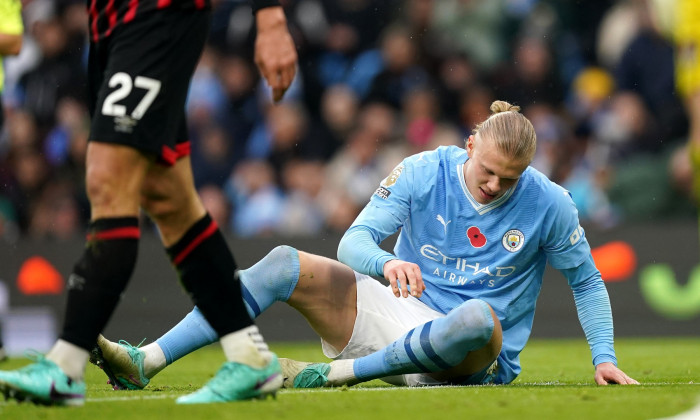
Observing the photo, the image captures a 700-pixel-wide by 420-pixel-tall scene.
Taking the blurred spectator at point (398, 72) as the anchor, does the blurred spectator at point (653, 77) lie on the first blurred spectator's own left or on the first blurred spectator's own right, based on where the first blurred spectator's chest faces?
on the first blurred spectator's own left

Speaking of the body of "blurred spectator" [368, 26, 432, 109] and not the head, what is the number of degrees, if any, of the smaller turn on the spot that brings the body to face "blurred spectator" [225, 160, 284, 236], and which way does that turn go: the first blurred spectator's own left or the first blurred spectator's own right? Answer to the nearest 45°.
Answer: approximately 45° to the first blurred spectator's own right

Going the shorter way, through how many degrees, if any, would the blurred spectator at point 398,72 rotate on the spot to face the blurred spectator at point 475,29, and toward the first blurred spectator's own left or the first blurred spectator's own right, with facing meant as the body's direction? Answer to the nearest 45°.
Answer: approximately 135° to the first blurred spectator's own left

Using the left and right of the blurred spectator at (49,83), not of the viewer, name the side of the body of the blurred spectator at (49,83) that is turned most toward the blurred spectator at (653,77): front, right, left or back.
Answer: left

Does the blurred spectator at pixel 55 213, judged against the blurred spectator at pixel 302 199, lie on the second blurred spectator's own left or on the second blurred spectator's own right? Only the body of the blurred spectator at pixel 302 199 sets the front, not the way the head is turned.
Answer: on the second blurred spectator's own right

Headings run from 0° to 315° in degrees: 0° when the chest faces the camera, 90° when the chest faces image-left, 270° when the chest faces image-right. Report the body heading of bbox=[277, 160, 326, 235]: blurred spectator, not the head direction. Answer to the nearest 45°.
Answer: approximately 0°

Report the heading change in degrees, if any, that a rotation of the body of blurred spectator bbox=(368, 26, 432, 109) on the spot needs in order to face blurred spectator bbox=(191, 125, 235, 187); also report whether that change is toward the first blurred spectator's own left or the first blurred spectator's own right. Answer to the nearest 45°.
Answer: approximately 45° to the first blurred spectator's own right

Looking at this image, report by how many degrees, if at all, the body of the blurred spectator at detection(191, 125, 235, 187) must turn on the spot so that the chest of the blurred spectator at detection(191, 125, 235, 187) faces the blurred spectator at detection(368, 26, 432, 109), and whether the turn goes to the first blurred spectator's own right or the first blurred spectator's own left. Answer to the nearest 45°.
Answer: approximately 90° to the first blurred spectator's own left

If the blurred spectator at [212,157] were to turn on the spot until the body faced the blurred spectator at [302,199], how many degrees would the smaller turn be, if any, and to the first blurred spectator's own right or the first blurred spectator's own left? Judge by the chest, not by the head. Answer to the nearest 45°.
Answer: approximately 45° to the first blurred spectator's own left
